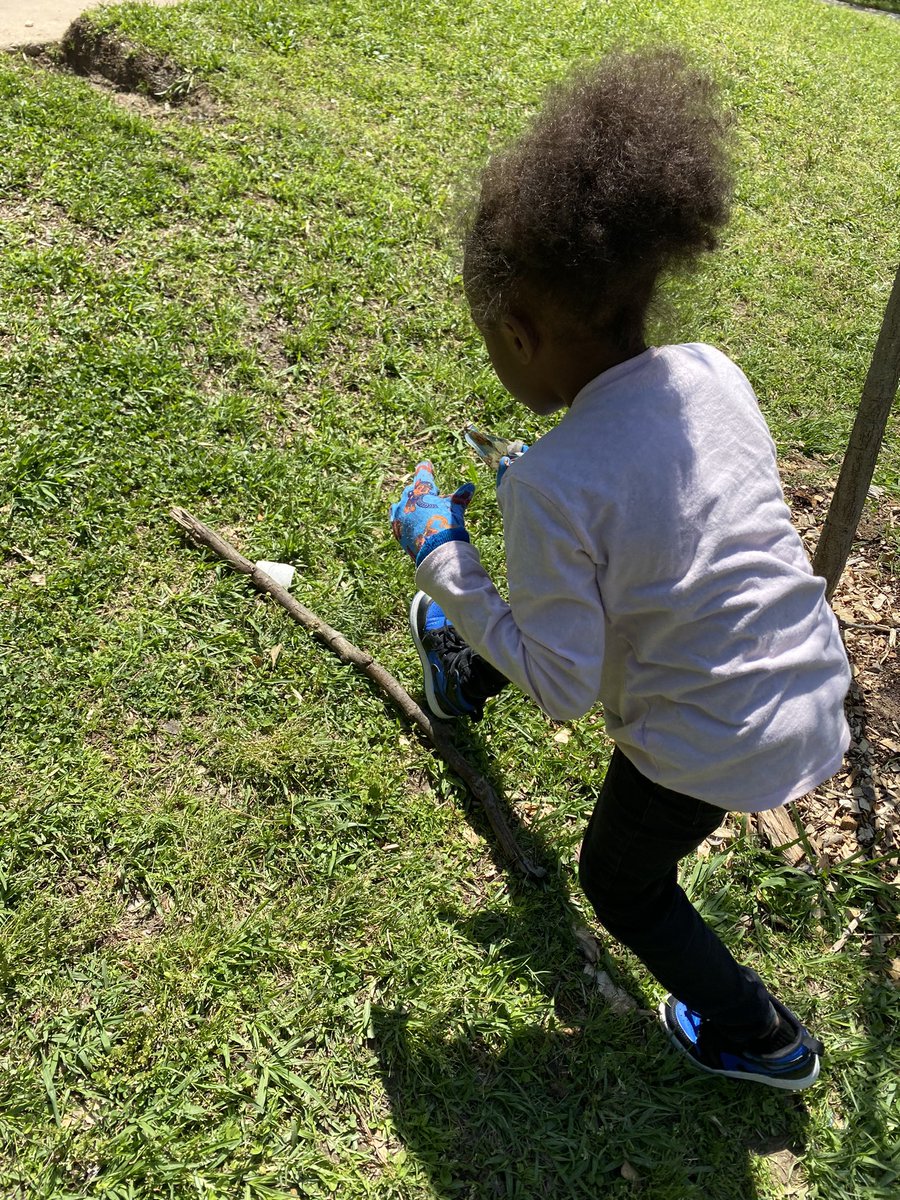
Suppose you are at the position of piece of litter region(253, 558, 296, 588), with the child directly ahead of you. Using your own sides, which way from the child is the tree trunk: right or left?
left

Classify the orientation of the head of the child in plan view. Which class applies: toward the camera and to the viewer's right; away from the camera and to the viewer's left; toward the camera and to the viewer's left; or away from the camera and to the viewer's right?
away from the camera and to the viewer's left

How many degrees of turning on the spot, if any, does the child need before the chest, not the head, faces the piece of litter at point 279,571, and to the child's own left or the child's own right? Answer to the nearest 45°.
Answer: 0° — they already face it

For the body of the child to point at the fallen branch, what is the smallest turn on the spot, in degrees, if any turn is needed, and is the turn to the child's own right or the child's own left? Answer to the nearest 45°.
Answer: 0° — they already face it

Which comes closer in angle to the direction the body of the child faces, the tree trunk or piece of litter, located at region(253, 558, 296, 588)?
the piece of litter

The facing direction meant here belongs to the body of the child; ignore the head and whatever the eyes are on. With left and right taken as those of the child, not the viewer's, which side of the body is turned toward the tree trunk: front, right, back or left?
right

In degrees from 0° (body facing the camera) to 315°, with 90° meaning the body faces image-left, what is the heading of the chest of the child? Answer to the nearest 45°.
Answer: approximately 135°
